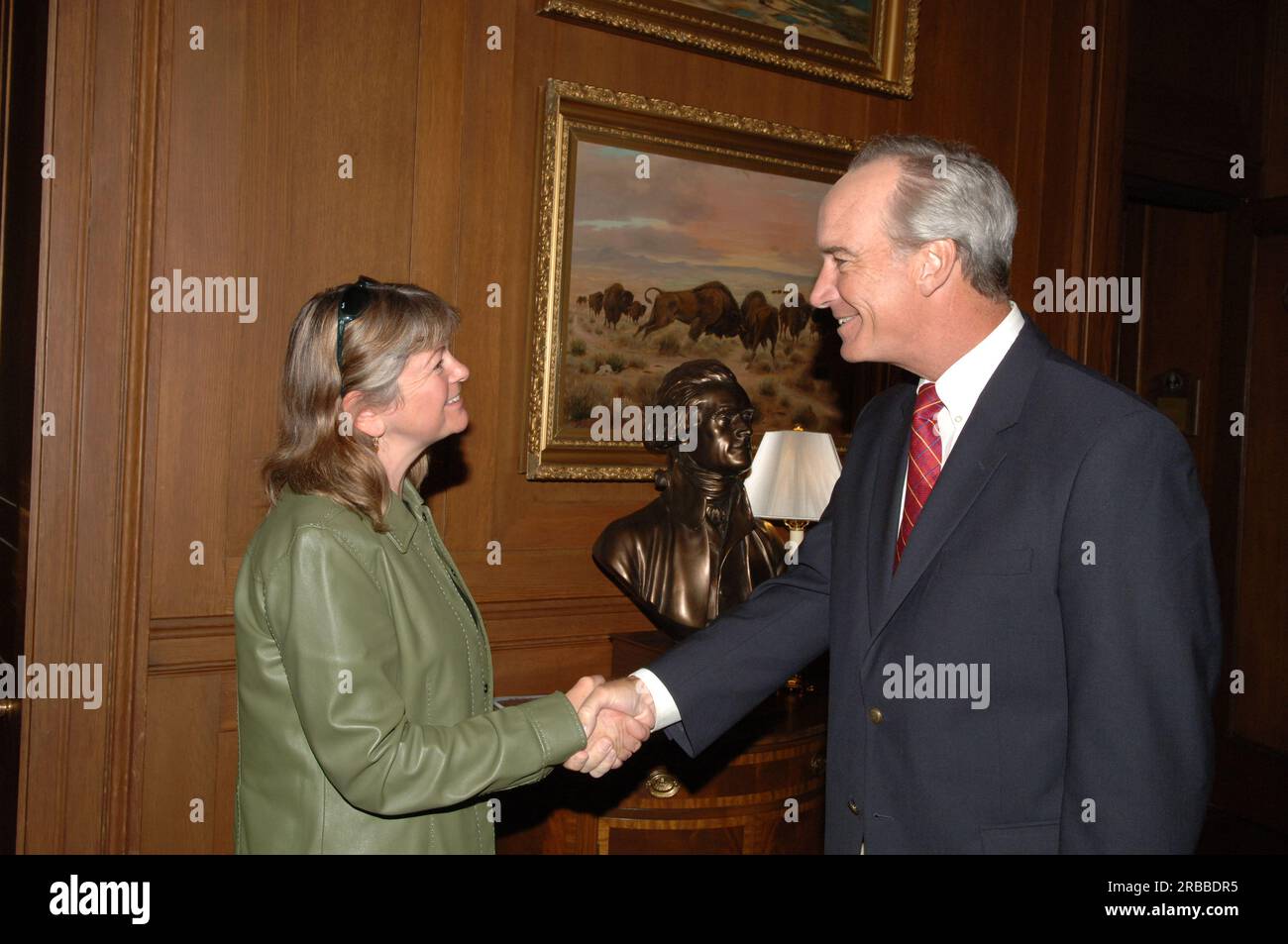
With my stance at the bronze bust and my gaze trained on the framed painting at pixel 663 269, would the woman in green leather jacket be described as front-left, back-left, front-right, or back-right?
back-left

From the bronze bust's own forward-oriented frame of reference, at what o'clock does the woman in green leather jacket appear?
The woman in green leather jacket is roughly at 2 o'clock from the bronze bust.

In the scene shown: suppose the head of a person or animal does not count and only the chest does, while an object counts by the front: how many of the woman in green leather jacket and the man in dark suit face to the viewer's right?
1

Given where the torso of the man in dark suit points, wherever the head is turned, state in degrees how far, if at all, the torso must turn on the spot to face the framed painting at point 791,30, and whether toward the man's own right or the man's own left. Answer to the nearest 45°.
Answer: approximately 135° to the man's own right

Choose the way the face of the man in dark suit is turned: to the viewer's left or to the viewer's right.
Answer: to the viewer's left

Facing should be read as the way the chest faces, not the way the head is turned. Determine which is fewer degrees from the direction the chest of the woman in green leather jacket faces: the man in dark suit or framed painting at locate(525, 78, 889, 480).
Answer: the man in dark suit

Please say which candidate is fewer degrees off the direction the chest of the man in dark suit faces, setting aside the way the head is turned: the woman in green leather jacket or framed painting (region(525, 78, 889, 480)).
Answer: the woman in green leather jacket

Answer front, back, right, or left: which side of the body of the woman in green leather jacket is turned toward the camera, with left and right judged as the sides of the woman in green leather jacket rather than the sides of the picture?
right

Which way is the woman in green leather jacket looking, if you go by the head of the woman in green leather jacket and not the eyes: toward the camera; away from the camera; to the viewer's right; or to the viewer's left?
to the viewer's right

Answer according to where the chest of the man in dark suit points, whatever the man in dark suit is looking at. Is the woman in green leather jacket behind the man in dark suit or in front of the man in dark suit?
in front

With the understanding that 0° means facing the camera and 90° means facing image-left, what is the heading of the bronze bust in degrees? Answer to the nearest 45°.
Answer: approximately 315°
